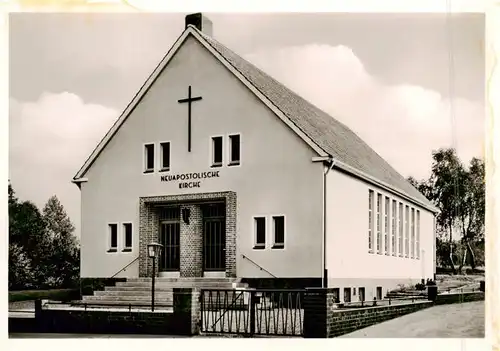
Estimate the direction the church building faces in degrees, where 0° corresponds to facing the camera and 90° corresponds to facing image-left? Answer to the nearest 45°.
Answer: approximately 45°
